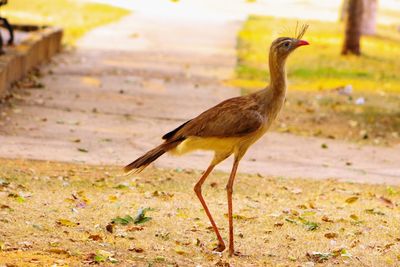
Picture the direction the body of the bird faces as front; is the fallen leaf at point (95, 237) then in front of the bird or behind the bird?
behind

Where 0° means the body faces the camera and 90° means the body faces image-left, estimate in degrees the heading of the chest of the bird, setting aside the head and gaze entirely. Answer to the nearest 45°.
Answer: approximately 270°

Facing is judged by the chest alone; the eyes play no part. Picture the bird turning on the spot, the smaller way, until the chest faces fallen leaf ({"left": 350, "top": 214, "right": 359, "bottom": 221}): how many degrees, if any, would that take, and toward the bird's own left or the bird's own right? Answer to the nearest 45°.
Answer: approximately 45° to the bird's own left

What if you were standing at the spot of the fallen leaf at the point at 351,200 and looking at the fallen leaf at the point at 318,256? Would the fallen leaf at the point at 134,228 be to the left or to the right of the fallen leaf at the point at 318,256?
right

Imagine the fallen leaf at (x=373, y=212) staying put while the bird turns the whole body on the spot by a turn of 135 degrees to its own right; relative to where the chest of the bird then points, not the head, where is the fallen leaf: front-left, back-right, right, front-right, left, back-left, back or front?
back

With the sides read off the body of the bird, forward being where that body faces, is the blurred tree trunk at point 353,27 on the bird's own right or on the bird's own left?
on the bird's own left

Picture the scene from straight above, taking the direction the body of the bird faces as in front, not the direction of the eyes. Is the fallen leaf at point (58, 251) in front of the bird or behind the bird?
behind

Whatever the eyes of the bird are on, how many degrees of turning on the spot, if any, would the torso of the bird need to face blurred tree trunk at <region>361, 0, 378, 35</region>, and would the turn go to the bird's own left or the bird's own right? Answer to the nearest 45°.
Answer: approximately 90° to the bird's own left
